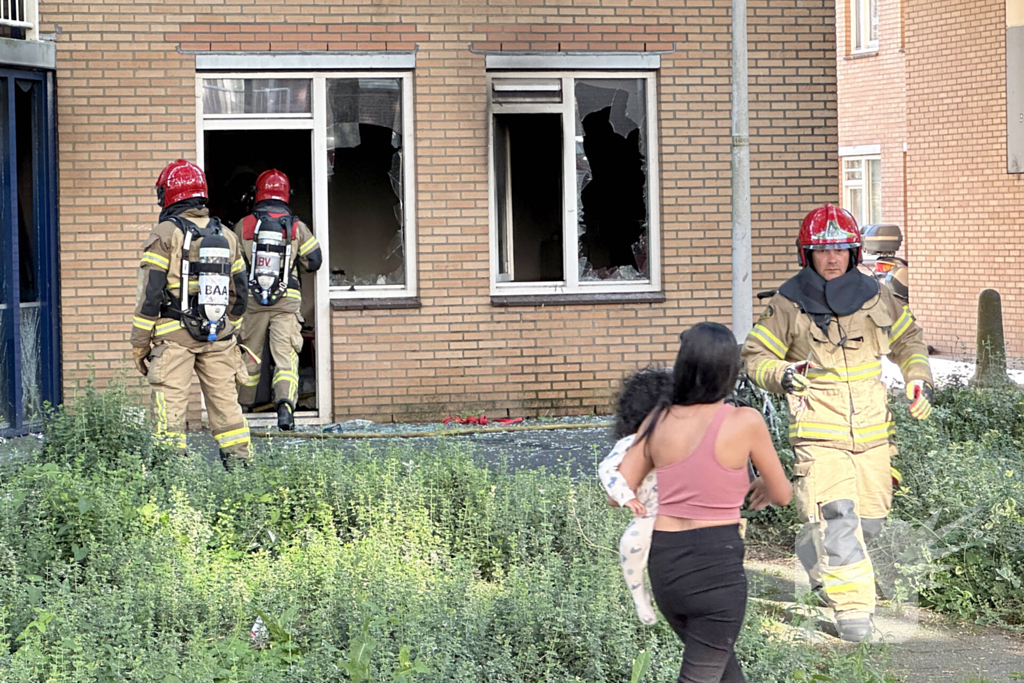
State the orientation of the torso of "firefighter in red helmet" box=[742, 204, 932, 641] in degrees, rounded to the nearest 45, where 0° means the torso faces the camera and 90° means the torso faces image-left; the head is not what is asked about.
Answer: approximately 0°

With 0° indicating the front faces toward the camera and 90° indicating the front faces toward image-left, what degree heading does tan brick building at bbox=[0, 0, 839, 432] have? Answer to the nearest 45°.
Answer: approximately 0°

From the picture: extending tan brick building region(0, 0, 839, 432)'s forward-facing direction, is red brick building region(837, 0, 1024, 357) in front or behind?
behind

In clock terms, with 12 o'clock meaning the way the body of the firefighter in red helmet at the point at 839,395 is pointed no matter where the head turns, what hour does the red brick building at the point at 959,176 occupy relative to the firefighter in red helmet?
The red brick building is roughly at 6 o'clock from the firefighter in red helmet.

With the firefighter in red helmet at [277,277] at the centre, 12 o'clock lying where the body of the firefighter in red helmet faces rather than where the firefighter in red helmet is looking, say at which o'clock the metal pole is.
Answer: The metal pole is roughly at 4 o'clock from the firefighter in red helmet.

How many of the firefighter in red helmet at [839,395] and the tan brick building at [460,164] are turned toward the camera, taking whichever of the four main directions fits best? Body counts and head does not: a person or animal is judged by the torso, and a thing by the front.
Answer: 2

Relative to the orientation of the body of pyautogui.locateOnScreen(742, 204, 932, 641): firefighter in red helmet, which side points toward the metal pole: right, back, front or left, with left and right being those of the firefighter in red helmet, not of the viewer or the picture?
back

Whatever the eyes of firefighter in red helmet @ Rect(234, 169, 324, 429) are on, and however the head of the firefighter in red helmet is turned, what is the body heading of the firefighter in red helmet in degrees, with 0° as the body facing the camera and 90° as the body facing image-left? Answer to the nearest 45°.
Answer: approximately 180°
